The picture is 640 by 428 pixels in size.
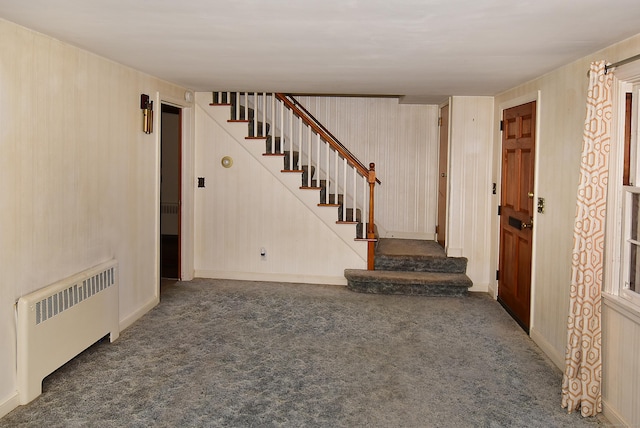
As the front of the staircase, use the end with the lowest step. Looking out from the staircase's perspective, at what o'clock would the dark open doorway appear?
The dark open doorway is roughly at 4 o'clock from the staircase.

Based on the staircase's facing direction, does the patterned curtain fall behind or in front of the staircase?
in front

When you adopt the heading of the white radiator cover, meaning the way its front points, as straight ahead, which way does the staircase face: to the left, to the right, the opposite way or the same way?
to the right

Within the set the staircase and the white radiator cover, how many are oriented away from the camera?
0

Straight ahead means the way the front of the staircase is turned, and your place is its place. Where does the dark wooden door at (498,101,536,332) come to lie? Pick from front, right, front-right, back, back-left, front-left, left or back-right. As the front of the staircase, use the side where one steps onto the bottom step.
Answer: front-left

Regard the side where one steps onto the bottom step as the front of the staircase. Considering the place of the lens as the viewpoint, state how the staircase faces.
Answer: facing the viewer

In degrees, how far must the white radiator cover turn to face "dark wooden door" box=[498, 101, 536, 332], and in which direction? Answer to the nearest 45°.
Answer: approximately 45° to its left

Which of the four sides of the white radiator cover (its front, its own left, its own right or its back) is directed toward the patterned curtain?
front

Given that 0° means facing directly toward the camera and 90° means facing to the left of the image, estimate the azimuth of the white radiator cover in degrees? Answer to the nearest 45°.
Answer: approximately 315°

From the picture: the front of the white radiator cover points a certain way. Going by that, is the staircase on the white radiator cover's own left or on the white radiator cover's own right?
on the white radiator cover's own left

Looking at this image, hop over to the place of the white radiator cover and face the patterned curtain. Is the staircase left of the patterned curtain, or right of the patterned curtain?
left
